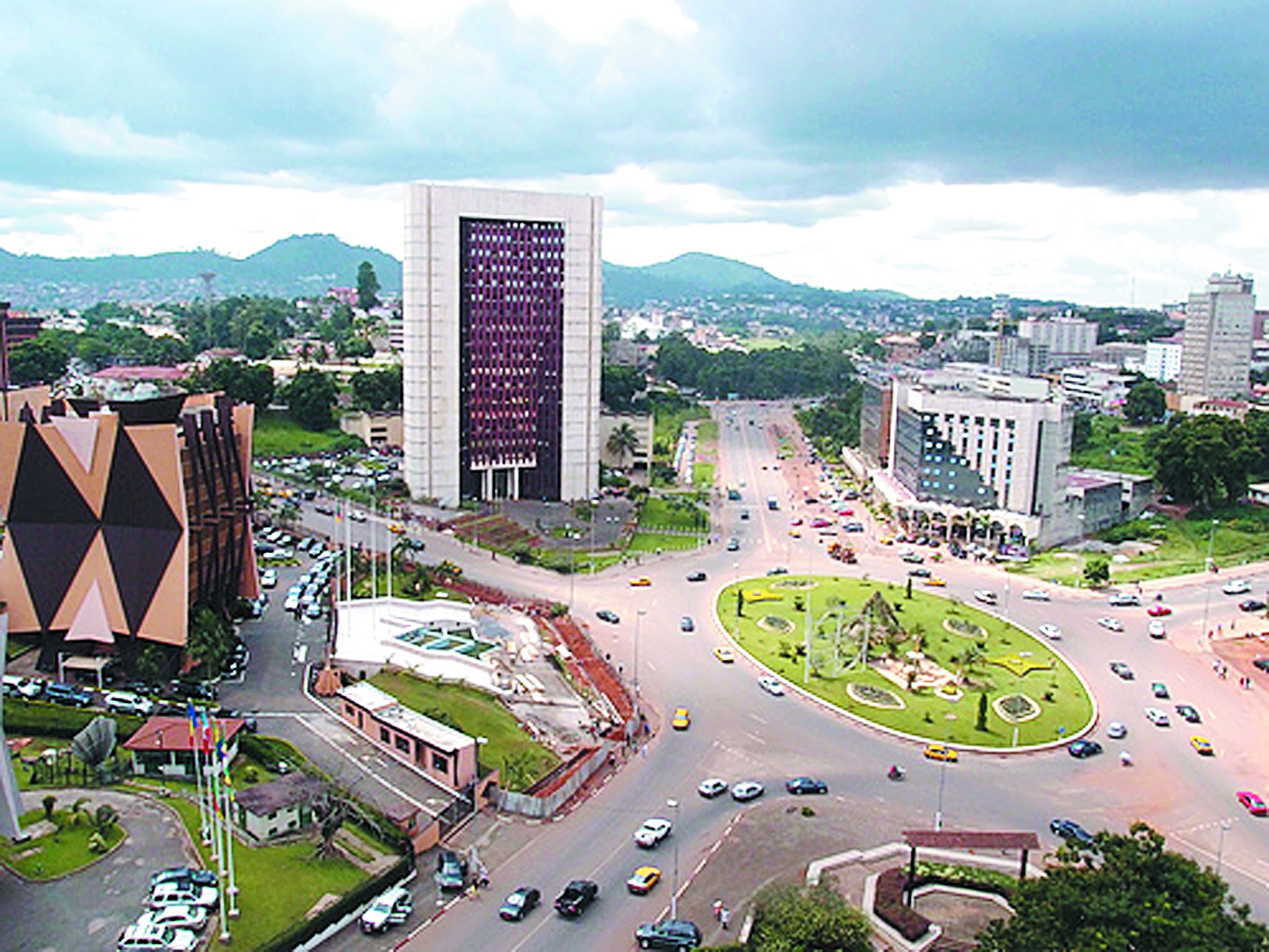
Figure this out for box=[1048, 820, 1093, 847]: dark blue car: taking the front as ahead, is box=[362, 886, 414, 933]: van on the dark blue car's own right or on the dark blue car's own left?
on the dark blue car's own right

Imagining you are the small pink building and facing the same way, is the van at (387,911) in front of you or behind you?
in front

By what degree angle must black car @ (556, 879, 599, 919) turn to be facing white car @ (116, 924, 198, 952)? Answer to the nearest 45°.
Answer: approximately 135° to its left

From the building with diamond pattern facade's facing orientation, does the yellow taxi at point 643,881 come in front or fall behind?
in front

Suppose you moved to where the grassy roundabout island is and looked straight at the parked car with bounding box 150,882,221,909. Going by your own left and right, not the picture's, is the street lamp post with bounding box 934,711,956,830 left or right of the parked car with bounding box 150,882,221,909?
left

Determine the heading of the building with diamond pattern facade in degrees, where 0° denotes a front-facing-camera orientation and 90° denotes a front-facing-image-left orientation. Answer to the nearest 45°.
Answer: approximately 0°

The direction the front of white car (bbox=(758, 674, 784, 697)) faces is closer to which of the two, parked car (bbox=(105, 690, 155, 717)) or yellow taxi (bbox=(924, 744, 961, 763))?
the yellow taxi

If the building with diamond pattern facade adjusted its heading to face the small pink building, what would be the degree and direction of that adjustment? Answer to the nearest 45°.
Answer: approximately 45° to its left

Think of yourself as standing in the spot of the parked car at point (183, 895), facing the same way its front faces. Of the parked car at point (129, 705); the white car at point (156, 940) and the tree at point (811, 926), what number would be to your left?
1

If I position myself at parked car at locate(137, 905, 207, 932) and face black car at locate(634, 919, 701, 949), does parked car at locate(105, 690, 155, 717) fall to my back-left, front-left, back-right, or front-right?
back-left

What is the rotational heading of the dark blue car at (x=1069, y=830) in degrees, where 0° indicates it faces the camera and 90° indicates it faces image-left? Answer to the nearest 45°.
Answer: approximately 315°

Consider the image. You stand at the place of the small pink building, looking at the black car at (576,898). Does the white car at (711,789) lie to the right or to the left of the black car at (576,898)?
left
